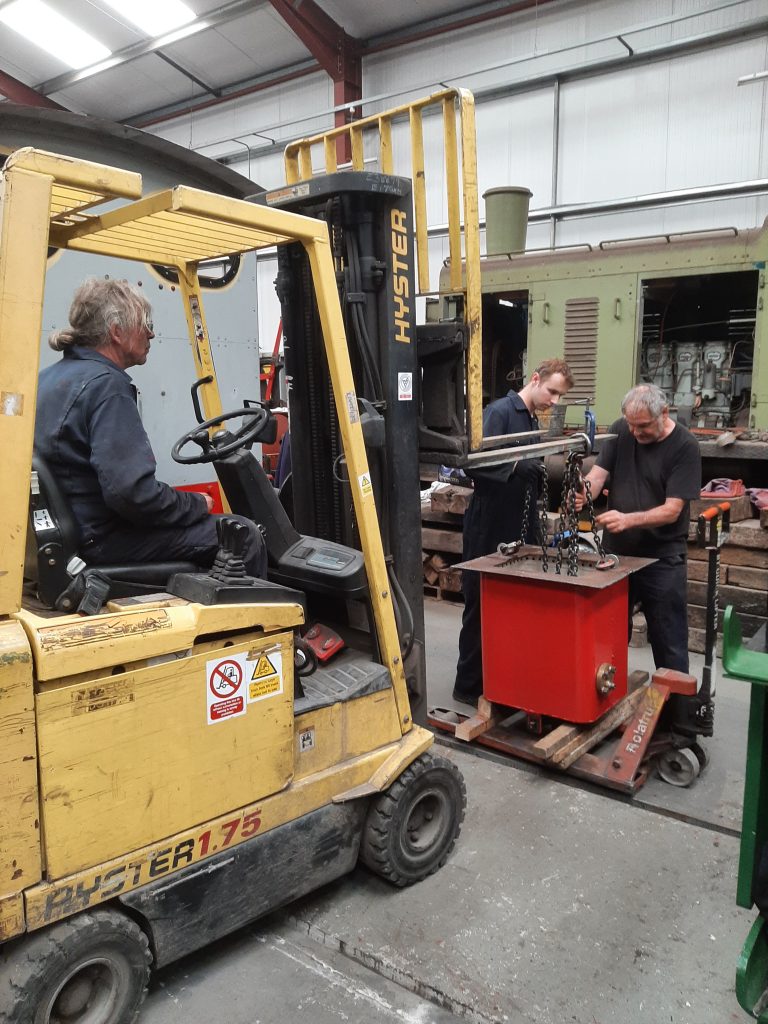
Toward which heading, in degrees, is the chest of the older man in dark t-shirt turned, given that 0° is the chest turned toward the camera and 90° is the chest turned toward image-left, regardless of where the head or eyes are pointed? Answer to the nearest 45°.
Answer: approximately 45°

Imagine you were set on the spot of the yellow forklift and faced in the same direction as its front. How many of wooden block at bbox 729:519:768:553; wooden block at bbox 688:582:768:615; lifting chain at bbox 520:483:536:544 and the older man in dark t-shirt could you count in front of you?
4

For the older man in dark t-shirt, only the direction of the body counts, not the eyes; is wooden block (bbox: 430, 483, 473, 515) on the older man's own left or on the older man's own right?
on the older man's own right

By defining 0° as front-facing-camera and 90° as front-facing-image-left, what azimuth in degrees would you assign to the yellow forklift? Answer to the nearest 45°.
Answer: approximately 225°

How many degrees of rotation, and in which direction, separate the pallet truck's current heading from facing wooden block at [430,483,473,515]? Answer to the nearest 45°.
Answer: approximately 45° to its right

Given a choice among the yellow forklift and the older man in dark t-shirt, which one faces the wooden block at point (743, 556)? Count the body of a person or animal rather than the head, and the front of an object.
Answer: the yellow forklift

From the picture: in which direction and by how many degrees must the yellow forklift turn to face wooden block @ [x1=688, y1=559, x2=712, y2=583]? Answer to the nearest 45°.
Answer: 0° — it already faces it

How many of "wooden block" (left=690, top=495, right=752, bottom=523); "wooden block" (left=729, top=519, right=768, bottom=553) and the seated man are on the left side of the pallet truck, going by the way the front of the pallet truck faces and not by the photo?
1

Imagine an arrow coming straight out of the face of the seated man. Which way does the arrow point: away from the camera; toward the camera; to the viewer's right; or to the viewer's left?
to the viewer's right

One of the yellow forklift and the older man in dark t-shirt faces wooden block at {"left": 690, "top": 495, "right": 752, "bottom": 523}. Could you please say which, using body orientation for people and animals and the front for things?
the yellow forklift
